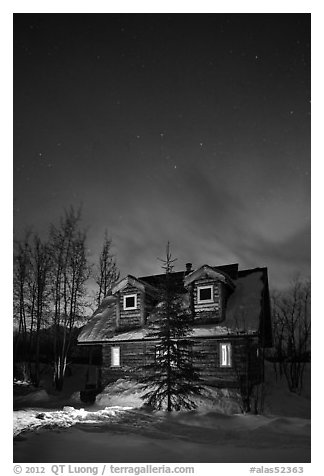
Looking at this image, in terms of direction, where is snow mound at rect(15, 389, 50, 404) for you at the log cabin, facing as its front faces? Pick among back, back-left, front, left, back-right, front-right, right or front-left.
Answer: right

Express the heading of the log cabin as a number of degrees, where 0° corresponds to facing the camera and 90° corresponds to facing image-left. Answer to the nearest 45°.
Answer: approximately 0°

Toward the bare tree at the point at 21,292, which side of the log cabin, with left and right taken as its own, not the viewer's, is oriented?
right

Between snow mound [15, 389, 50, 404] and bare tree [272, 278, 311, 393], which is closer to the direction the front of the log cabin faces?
the snow mound

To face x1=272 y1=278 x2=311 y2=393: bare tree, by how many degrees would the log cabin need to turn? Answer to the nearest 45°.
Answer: approximately 135° to its left
